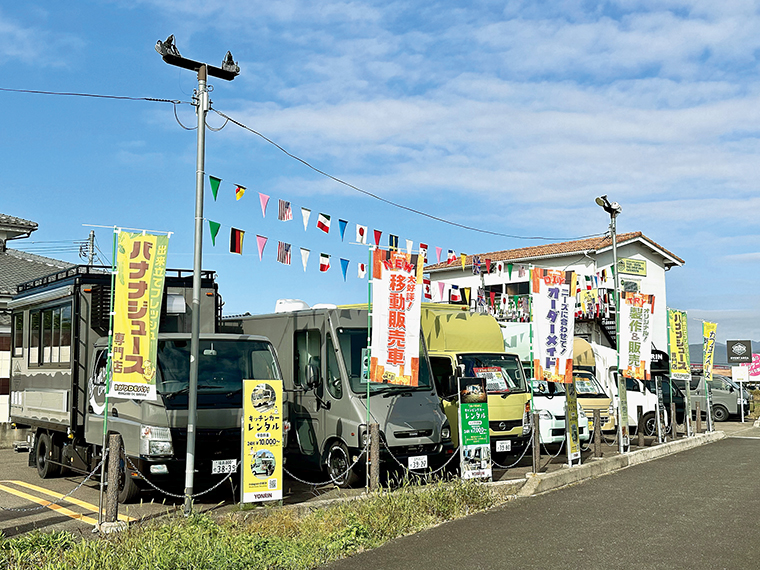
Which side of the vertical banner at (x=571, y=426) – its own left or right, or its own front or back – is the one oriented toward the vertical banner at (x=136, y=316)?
right

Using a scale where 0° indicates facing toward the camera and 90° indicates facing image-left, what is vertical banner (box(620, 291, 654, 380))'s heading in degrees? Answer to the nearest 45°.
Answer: approximately 0°

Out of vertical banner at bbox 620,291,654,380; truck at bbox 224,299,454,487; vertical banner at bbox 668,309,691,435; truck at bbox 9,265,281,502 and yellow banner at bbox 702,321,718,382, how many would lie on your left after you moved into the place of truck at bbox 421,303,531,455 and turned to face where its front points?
3

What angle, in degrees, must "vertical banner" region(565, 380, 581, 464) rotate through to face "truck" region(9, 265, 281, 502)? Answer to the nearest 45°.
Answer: approximately 90° to its right

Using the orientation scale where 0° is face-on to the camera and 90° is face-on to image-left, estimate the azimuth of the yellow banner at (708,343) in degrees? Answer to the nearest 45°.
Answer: approximately 0°

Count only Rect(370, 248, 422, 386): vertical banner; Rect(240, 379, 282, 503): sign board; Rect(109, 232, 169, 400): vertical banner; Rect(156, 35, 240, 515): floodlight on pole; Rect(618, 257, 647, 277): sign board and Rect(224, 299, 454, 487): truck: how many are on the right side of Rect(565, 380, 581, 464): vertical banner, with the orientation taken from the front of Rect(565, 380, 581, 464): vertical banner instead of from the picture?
5

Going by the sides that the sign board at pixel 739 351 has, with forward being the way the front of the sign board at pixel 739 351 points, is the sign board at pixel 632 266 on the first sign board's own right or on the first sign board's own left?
on the first sign board's own right

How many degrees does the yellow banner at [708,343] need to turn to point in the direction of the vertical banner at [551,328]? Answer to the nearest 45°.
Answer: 0° — it already faces it

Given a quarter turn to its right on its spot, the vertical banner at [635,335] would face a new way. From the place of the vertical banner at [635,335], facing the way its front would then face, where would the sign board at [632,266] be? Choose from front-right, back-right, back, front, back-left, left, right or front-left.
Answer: right

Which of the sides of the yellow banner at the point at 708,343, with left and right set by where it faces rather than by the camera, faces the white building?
back
